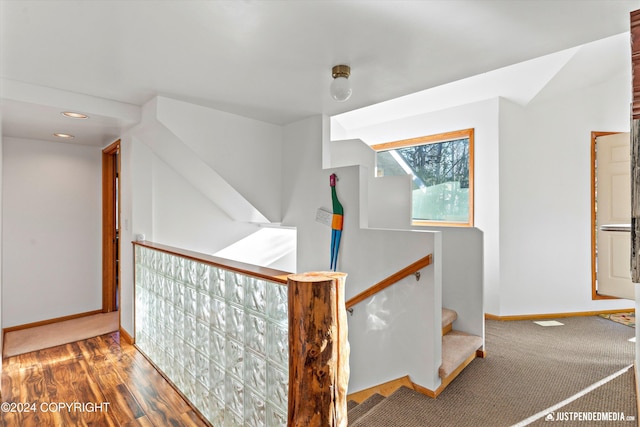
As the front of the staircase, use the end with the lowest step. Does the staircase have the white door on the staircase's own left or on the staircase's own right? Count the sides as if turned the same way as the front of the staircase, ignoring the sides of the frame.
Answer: on the staircase's own left

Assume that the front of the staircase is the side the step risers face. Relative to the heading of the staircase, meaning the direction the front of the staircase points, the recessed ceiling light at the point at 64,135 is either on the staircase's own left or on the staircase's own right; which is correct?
on the staircase's own right

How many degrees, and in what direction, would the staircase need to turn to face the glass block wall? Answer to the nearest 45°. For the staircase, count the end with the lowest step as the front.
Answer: approximately 90° to its right

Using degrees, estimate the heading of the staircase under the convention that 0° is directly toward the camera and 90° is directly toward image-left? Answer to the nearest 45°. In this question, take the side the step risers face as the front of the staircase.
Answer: approximately 315°

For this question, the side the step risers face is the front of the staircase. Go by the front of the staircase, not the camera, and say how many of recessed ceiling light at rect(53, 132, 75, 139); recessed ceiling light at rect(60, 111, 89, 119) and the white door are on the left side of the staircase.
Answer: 1

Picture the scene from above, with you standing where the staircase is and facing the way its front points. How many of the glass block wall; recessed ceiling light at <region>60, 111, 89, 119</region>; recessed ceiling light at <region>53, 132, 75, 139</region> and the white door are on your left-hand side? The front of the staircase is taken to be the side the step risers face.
1

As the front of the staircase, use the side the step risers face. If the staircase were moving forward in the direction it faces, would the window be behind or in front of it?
behind

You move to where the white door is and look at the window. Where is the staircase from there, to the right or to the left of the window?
left

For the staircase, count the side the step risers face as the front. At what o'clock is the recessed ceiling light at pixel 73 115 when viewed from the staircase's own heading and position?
The recessed ceiling light is roughly at 4 o'clock from the staircase.
